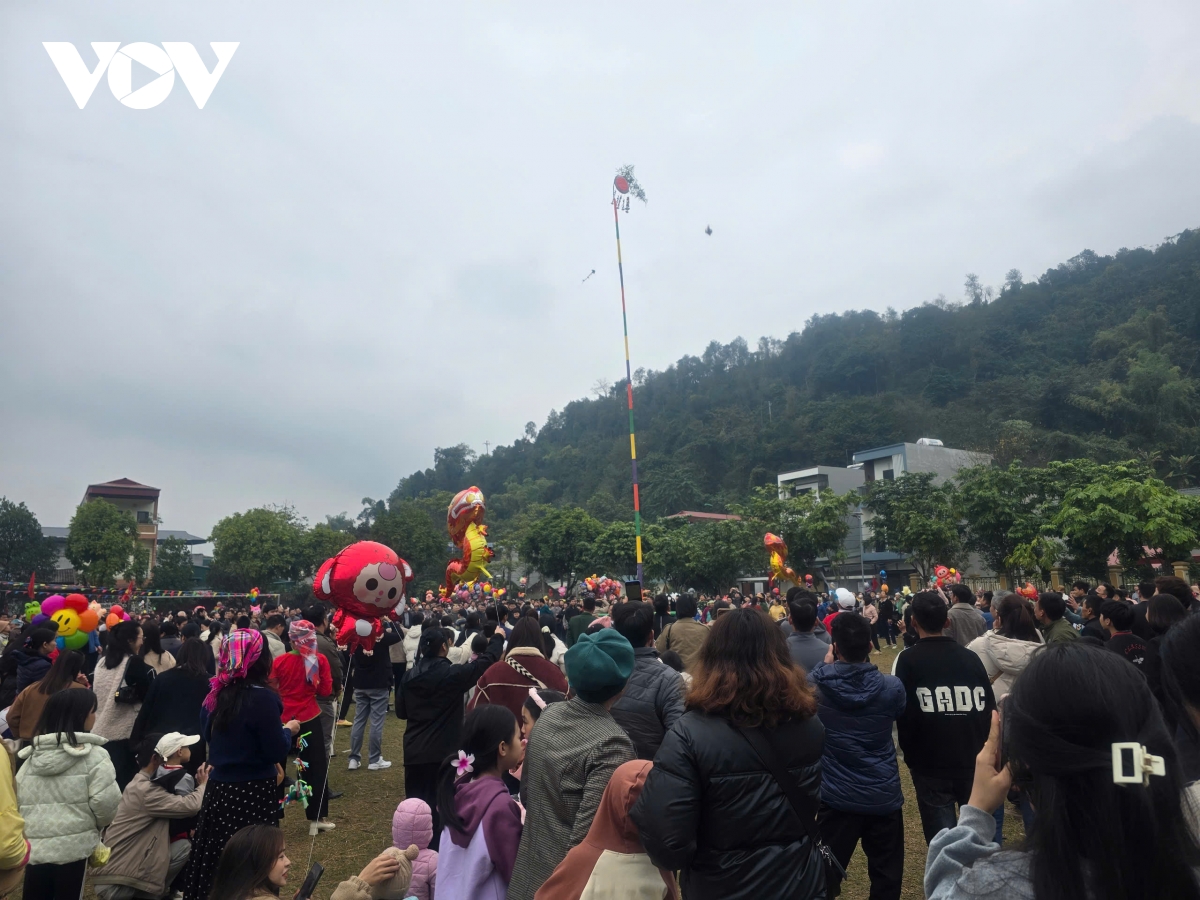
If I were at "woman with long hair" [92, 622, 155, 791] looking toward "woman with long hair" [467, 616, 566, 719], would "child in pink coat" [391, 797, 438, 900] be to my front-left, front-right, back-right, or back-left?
front-right

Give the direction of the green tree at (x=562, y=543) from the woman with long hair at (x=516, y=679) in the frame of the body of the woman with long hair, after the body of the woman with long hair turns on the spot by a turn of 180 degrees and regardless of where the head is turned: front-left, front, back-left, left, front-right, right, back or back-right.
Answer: back

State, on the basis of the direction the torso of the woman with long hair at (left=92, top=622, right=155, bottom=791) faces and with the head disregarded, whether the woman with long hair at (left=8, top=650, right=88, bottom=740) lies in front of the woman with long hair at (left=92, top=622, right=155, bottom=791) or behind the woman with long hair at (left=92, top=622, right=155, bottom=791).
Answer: behind

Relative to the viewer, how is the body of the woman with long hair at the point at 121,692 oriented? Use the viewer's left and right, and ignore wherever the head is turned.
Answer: facing away from the viewer and to the right of the viewer

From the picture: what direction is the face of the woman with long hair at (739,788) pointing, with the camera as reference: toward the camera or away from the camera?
away from the camera

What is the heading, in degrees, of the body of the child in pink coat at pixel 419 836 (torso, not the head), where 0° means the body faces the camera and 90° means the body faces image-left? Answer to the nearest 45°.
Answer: approximately 180°

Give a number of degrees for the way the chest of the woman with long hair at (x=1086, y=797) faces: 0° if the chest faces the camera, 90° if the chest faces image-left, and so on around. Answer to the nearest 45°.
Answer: approximately 135°

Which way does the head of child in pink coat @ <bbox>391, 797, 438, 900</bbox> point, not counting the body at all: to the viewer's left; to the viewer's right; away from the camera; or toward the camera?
away from the camera

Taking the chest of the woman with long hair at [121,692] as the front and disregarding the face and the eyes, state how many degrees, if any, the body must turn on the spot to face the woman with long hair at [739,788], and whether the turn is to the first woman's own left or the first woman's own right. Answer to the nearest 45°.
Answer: approximately 135° to the first woman's own right

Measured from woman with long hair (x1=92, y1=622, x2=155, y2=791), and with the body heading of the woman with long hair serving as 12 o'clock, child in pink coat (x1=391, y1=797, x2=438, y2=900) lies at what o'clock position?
The child in pink coat is roughly at 4 o'clock from the woman with long hair.

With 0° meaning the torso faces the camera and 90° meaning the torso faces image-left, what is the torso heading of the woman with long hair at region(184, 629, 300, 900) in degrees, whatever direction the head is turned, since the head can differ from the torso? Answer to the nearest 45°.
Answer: approximately 225°
